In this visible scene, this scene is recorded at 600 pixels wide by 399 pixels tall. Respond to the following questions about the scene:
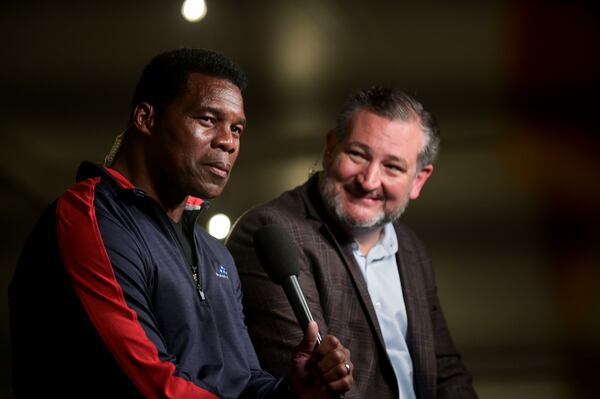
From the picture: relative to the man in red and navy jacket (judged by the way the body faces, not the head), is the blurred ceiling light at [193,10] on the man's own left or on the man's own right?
on the man's own left

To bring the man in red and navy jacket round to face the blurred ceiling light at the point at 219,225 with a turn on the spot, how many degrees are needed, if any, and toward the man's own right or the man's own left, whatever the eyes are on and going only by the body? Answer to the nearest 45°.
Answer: approximately 135° to the man's own left

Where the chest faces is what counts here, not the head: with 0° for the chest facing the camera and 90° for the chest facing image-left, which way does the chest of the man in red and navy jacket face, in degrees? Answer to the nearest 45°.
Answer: approximately 315°

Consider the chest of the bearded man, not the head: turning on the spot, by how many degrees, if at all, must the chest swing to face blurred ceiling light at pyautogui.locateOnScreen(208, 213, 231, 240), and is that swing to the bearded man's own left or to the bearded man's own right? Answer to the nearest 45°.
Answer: approximately 180°
